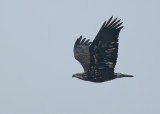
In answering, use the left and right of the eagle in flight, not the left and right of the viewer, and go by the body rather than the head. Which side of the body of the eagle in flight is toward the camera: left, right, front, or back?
left
